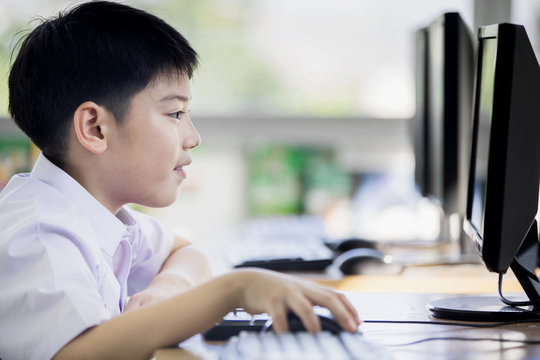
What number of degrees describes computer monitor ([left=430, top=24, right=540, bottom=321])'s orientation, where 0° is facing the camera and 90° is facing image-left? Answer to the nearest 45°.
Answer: approximately 90°

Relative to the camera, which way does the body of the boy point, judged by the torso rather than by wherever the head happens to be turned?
to the viewer's right

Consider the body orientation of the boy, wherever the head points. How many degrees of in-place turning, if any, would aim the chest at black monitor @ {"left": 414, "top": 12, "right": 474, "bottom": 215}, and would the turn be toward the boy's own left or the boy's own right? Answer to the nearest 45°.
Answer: approximately 45° to the boy's own left

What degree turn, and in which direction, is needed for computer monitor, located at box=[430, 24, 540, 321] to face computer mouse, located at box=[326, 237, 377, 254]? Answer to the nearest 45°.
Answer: approximately 90° to its right

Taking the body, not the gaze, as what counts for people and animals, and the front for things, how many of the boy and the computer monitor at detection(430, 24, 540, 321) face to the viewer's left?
1

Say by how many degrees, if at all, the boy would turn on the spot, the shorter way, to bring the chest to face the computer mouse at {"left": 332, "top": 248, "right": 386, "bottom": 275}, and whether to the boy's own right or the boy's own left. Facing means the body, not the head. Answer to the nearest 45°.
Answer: approximately 45° to the boy's own left

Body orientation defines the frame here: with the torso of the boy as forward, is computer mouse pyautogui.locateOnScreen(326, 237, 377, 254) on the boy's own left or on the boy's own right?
on the boy's own left

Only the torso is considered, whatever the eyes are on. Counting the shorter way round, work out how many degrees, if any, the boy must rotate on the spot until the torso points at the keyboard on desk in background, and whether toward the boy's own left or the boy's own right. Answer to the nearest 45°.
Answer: approximately 45° to the boy's own left

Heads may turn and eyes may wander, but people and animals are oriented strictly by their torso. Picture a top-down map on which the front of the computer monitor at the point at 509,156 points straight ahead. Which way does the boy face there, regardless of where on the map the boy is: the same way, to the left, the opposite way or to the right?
the opposite way

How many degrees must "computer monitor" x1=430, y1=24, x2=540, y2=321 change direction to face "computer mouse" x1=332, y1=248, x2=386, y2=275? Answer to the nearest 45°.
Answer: approximately 45° to its right

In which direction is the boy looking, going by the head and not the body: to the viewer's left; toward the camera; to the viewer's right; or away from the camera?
to the viewer's right
